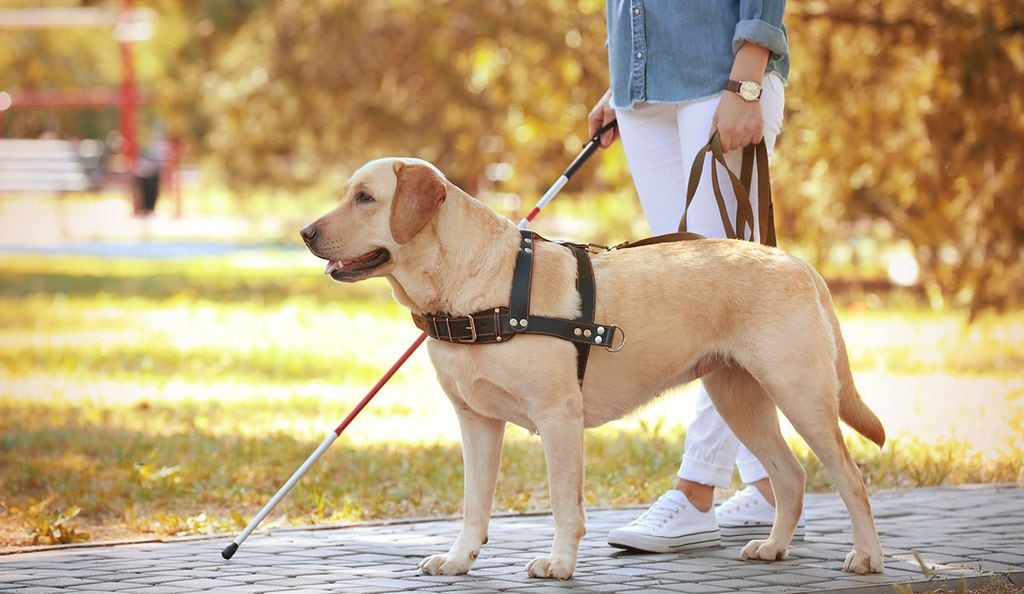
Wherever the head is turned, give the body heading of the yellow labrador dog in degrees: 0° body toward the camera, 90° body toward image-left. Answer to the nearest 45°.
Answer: approximately 90°

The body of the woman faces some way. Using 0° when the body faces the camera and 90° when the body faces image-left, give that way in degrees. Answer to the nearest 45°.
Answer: approximately 45°

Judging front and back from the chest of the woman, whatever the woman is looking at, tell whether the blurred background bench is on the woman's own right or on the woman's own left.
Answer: on the woman's own right

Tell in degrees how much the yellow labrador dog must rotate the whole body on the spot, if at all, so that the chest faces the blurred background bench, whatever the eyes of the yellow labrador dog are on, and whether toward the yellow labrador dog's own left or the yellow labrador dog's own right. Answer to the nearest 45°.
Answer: approximately 45° to the yellow labrador dog's own right
